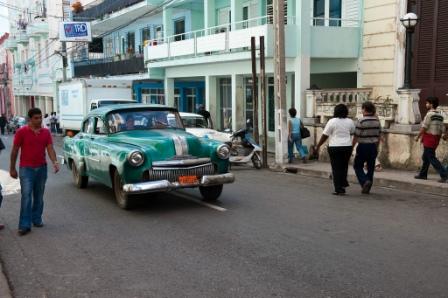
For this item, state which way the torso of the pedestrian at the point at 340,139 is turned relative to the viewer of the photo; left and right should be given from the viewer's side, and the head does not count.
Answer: facing away from the viewer

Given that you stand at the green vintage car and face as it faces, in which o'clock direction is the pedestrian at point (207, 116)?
The pedestrian is roughly at 8 o'clock from the green vintage car.

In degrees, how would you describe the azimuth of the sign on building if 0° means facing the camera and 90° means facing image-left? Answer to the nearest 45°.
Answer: approximately 0°

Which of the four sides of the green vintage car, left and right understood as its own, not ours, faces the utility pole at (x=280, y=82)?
left

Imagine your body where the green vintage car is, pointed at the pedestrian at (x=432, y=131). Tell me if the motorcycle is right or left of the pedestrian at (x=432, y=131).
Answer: left

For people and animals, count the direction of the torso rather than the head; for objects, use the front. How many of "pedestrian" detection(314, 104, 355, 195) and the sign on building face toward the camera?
1

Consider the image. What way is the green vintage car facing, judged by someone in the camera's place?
facing the viewer and to the right of the viewer

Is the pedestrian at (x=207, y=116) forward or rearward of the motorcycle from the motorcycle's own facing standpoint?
rearward

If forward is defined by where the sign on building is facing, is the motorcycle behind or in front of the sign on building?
in front

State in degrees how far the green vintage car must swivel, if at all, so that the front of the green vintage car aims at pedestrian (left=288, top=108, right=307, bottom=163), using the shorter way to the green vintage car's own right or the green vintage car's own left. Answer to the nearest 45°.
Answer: approximately 90° to the green vintage car's own left

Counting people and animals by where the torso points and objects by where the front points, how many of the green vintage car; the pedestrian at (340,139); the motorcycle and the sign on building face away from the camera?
1

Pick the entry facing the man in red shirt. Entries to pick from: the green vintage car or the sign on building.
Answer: the sign on building
